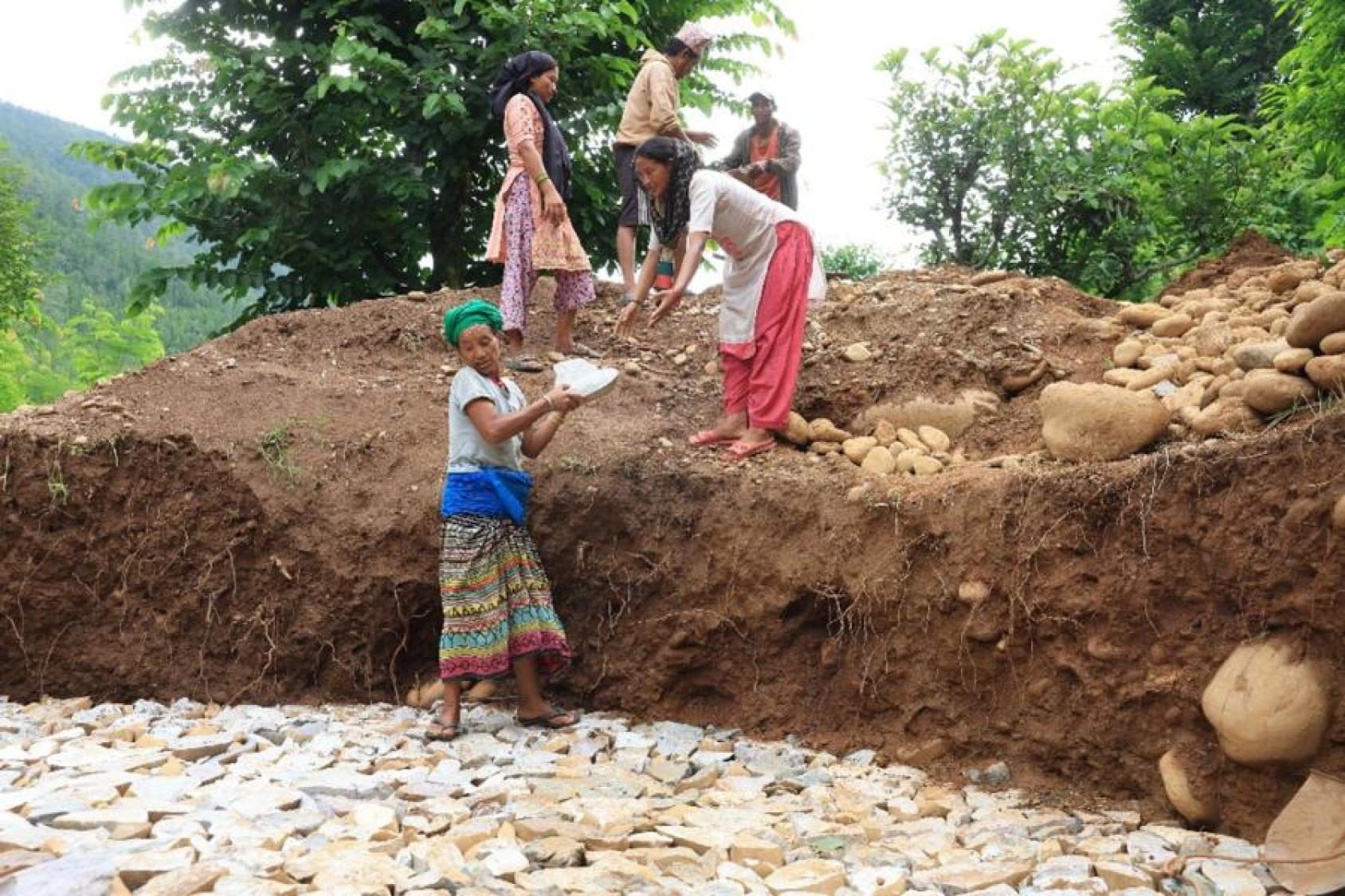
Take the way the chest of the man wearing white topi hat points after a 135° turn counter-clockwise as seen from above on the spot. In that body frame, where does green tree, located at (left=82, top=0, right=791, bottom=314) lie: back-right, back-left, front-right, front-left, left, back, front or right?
front

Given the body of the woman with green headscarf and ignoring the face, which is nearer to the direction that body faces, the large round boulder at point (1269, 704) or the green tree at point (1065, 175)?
the large round boulder

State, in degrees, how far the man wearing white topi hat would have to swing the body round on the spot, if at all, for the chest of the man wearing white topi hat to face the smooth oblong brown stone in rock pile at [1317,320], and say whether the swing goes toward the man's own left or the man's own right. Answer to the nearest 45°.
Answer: approximately 45° to the man's own right

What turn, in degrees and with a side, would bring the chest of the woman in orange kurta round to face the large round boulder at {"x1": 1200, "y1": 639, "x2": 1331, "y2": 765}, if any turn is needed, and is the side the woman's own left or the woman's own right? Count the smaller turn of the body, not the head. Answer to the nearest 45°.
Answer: approximately 45° to the woman's own right

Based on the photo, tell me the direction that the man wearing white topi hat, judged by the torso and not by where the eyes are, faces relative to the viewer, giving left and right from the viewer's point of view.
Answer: facing to the right of the viewer

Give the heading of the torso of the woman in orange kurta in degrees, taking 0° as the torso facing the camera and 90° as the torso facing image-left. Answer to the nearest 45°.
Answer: approximately 270°

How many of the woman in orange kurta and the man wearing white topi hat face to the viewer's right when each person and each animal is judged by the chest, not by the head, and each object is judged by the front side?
2
